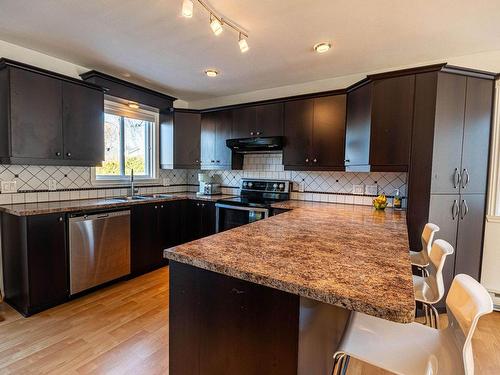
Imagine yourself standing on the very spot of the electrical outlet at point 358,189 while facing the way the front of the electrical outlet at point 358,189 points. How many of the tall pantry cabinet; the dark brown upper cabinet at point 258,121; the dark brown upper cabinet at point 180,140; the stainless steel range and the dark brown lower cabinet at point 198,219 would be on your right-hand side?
4

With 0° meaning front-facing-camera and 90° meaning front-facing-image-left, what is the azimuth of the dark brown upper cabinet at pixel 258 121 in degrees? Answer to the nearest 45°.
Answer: approximately 45°

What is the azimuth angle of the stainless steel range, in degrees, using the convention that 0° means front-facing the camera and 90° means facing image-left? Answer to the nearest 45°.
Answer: approximately 45°

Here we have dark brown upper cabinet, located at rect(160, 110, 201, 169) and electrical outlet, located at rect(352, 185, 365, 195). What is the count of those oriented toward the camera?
2

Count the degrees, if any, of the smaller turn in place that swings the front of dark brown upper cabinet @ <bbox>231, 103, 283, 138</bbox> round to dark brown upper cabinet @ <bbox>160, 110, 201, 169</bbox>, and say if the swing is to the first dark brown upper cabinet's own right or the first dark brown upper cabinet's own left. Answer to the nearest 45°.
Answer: approximately 45° to the first dark brown upper cabinet's own right
